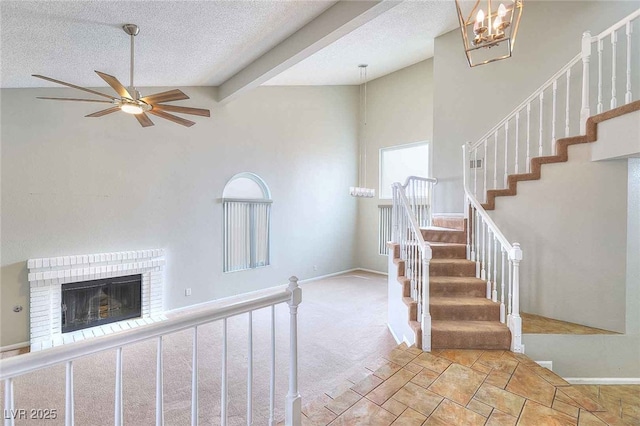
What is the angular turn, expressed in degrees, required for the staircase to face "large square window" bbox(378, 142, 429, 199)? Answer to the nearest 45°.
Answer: approximately 180°

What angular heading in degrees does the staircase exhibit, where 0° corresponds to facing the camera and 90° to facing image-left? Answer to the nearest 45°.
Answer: approximately 0°

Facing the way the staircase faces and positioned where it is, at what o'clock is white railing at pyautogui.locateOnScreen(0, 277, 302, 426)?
The white railing is roughly at 1 o'clock from the staircase.

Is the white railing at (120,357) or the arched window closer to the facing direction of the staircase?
the white railing

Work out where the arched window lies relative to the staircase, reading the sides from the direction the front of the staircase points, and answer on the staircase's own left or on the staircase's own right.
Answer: on the staircase's own right

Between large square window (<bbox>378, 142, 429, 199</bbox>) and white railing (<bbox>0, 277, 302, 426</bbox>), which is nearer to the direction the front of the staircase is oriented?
the white railing
